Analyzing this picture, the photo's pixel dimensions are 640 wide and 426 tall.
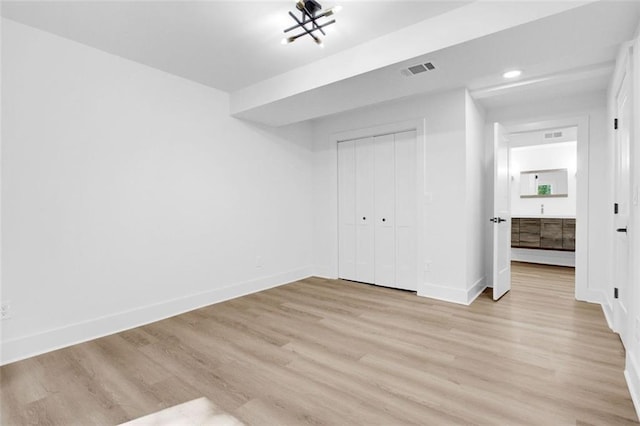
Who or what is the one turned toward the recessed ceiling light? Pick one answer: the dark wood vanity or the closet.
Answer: the dark wood vanity

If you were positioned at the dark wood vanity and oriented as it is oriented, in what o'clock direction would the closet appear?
The closet is roughly at 1 o'clock from the dark wood vanity.

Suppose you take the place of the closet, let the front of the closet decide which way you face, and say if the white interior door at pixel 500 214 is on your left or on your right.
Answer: on your left

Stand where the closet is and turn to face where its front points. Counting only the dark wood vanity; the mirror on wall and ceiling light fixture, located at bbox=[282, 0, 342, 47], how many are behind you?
2

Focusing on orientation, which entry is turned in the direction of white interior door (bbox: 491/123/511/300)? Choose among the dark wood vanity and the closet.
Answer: the dark wood vanity

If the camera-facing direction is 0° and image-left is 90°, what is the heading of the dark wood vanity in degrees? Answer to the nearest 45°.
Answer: approximately 0°

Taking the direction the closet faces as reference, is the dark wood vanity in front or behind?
behind

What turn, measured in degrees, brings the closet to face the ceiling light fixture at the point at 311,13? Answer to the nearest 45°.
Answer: approximately 45° to its left

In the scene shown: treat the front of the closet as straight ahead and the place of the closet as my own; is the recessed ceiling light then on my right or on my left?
on my left
